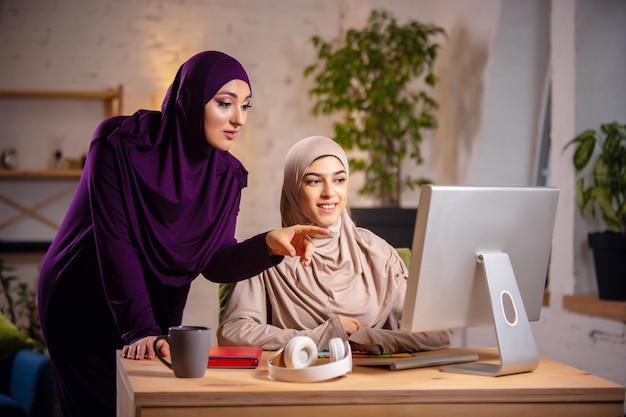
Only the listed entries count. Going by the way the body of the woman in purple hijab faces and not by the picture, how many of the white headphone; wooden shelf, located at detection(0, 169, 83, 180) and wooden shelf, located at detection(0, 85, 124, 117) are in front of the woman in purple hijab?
1

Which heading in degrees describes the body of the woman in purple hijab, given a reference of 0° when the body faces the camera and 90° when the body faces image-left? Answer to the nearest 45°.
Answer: approximately 315°

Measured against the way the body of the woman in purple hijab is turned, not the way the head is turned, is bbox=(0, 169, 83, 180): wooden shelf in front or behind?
behind

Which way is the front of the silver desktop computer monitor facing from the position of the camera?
facing away from the viewer and to the left of the viewer

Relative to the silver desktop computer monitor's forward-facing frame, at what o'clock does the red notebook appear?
The red notebook is roughly at 10 o'clock from the silver desktop computer monitor.

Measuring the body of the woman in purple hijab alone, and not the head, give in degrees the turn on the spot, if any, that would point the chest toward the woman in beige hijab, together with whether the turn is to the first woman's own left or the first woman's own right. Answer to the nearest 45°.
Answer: approximately 45° to the first woman's own left

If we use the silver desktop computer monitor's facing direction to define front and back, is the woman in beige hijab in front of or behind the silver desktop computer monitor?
in front

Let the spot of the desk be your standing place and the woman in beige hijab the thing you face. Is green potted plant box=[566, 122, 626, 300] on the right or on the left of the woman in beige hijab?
right

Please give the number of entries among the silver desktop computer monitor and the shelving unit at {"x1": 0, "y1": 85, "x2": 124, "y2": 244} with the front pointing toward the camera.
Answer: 1

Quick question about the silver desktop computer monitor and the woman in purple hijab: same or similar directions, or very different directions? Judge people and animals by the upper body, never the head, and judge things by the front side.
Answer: very different directions

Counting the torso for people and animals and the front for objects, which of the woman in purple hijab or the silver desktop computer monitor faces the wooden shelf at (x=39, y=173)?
the silver desktop computer monitor

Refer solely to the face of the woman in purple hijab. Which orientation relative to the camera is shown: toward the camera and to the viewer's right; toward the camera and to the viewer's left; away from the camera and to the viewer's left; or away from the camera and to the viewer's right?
toward the camera and to the viewer's right

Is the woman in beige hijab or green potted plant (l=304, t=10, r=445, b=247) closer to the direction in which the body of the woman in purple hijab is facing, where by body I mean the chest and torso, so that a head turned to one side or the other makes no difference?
the woman in beige hijab

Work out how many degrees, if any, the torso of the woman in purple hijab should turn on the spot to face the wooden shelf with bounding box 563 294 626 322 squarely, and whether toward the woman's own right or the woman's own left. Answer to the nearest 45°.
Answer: approximately 90° to the woman's own left
